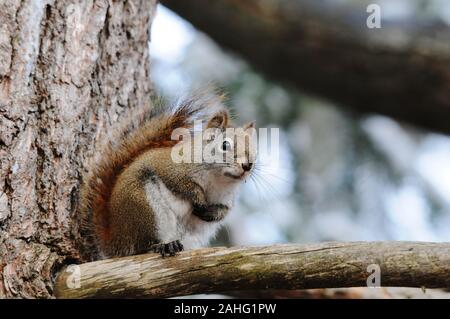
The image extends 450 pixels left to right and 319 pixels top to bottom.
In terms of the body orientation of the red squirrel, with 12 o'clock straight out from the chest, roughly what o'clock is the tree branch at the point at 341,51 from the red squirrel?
The tree branch is roughly at 9 o'clock from the red squirrel.

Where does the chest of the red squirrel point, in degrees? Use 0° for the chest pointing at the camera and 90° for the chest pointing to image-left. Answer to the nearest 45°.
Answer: approximately 315°
